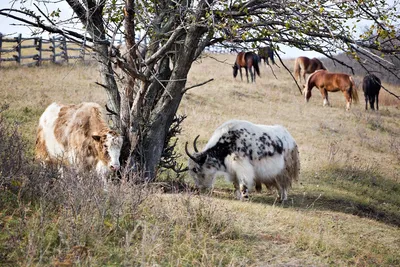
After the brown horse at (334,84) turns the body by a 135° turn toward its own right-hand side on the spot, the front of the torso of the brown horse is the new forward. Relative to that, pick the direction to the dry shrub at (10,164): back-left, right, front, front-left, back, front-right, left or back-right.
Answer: back-right

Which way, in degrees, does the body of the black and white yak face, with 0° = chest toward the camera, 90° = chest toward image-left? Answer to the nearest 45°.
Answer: approximately 90°

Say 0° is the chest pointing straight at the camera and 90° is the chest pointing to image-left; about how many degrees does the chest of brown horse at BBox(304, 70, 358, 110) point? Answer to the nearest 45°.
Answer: approximately 90°

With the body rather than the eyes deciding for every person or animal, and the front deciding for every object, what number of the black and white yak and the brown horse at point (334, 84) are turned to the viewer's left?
2

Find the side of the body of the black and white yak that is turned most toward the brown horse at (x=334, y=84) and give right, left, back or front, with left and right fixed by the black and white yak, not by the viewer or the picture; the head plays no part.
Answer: right

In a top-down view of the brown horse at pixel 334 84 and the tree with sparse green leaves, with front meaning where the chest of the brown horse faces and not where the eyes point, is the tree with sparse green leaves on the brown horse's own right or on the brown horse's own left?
on the brown horse's own left

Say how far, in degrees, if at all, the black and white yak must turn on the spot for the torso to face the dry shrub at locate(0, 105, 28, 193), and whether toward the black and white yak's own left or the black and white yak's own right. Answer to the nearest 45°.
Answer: approximately 45° to the black and white yak's own left

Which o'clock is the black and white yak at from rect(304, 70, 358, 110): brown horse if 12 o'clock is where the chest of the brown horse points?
The black and white yak is roughly at 9 o'clock from the brown horse.
